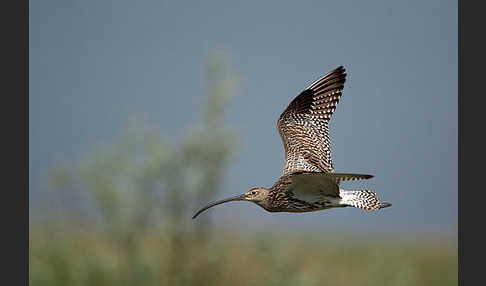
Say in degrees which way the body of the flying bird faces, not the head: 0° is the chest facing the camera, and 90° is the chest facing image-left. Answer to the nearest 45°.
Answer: approximately 90°
